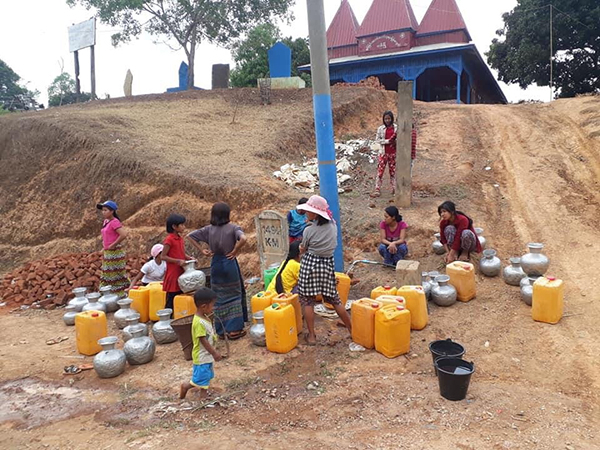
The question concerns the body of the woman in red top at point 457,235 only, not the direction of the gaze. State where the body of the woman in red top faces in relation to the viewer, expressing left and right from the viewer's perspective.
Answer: facing the viewer and to the left of the viewer

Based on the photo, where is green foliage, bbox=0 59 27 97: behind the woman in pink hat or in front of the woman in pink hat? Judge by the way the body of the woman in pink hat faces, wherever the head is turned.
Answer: in front

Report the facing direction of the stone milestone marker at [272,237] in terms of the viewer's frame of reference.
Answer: facing the viewer

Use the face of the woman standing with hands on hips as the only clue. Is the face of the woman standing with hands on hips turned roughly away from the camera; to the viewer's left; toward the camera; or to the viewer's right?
away from the camera

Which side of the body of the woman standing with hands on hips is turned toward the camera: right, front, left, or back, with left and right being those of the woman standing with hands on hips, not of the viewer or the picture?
back

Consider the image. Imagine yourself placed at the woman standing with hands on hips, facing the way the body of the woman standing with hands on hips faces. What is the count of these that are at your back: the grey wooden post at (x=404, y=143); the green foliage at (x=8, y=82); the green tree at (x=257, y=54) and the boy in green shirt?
1

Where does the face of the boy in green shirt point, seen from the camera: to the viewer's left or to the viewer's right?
to the viewer's right

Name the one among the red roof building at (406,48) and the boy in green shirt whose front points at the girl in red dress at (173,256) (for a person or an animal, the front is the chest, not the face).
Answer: the red roof building

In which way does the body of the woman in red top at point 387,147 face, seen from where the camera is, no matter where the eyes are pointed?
toward the camera

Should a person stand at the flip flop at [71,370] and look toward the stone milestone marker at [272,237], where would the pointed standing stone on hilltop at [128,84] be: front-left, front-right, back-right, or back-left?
front-left

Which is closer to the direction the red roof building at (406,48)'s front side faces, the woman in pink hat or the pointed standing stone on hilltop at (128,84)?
the woman in pink hat

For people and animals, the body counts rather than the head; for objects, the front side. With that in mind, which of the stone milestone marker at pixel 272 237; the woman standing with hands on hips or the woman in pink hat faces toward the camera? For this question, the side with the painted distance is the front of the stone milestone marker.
the stone milestone marker

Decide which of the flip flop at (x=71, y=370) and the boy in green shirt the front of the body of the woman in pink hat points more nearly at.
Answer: the flip flop

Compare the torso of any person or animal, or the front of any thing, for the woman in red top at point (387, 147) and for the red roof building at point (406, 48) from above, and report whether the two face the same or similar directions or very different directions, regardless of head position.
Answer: same or similar directions
